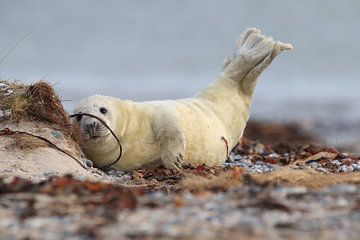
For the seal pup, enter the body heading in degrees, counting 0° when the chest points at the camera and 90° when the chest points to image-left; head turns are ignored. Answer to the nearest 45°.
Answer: approximately 90°

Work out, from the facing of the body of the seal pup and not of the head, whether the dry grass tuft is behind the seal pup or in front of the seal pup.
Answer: in front

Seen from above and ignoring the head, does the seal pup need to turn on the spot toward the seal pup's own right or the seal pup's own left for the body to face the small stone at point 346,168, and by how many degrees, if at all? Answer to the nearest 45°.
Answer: approximately 180°

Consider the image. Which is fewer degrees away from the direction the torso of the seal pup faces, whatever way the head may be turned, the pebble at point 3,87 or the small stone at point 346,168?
the pebble

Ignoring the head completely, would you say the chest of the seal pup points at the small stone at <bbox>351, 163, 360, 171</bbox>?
no
